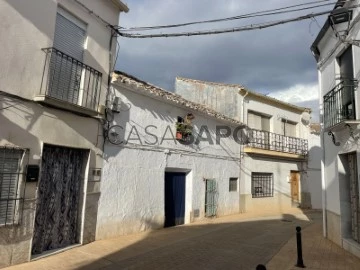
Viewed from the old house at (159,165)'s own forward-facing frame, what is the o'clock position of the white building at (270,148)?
The white building is roughly at 9 o'clock from the old house.

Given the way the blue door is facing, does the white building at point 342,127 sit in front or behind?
in front

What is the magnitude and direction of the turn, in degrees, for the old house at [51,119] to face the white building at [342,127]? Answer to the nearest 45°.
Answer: approximately 45° to its left

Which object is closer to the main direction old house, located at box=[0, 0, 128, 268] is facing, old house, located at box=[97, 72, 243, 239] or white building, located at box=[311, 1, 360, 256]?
the white building

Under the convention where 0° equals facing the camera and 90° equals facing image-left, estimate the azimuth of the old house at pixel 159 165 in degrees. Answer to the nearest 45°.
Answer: approximately 315°

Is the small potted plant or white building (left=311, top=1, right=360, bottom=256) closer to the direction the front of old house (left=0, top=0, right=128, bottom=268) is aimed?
the white building

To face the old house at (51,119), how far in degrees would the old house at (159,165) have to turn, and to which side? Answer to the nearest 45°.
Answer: approximately 90° to its right

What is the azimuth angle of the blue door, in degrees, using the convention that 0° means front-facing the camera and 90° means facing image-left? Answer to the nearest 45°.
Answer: approximately 315°
